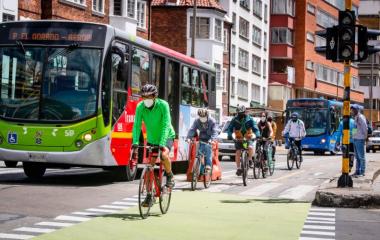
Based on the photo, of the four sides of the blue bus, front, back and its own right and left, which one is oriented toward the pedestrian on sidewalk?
front

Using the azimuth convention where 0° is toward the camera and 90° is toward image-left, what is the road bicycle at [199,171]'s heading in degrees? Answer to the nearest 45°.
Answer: approximately 45°

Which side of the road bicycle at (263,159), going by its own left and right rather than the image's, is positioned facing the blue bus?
back

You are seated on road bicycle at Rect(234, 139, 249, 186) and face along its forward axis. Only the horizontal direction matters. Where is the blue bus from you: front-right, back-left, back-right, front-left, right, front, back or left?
back

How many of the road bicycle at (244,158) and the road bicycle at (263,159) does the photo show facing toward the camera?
2

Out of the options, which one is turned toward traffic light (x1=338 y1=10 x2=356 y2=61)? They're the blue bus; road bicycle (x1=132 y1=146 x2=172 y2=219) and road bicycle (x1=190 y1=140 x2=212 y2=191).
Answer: the blue bus

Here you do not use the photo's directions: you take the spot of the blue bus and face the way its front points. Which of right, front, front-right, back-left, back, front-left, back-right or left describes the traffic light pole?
front

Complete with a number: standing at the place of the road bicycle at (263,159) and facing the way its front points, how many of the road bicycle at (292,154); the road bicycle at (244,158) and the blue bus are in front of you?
1

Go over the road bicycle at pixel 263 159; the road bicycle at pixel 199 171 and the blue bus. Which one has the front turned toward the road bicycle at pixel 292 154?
the blue bus

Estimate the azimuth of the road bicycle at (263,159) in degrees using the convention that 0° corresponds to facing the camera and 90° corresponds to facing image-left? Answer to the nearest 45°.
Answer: approximately 0°
